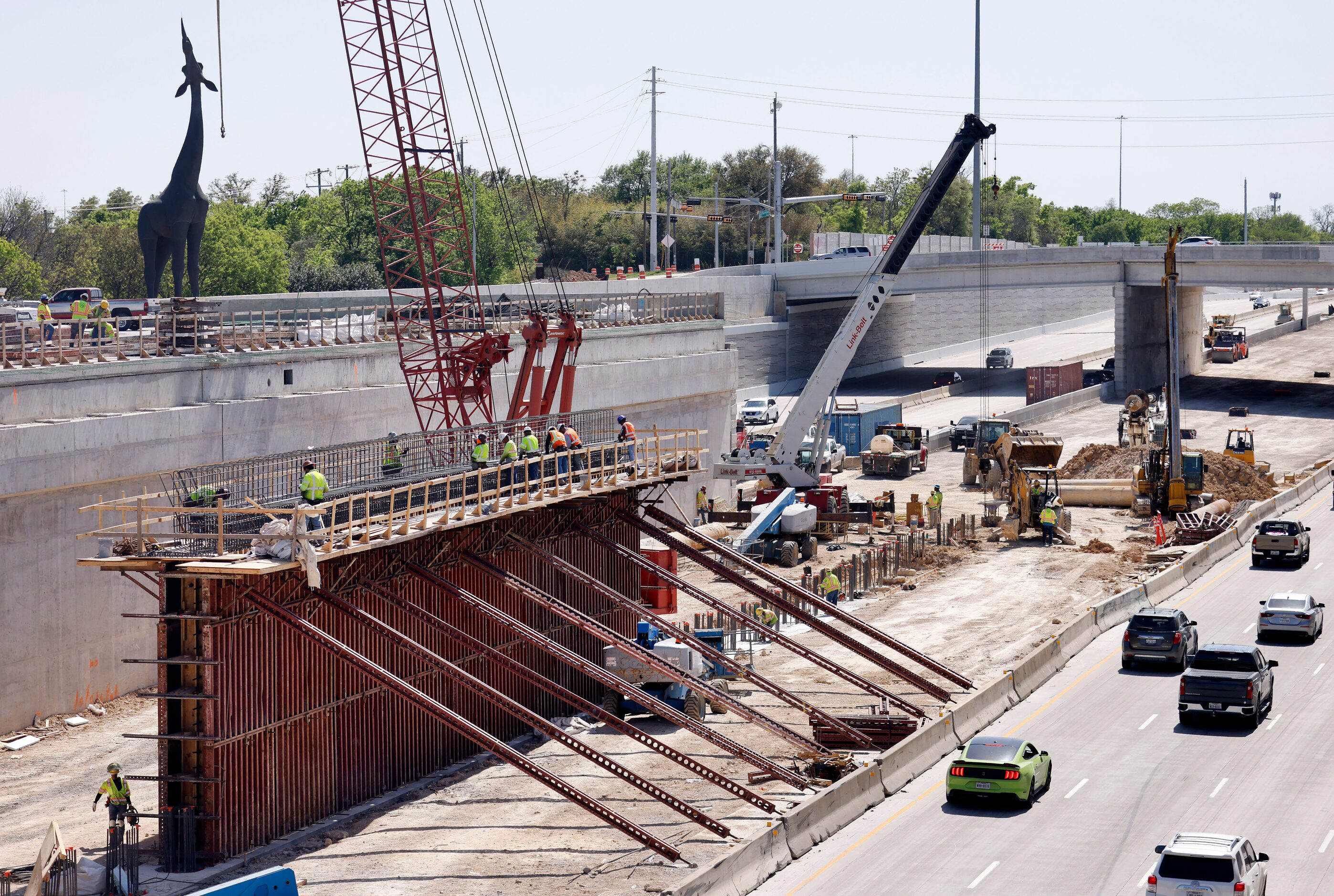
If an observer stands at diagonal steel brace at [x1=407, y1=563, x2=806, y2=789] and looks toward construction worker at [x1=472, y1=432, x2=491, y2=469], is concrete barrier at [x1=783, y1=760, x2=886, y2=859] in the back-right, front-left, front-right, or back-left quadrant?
back-right

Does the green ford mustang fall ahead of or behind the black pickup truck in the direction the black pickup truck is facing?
behind

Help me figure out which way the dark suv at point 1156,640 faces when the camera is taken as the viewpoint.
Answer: facing away from the viewer and to the right of the viewer

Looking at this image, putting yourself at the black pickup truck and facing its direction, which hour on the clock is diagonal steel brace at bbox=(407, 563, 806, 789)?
The diagonal steel brace is roughly at 8 o'clock from the black pickup truck.

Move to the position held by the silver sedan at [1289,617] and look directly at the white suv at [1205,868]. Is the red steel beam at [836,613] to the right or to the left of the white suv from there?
right

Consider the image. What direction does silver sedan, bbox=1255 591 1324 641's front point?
away from the camera

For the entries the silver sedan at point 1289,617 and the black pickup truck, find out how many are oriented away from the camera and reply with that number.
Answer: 2

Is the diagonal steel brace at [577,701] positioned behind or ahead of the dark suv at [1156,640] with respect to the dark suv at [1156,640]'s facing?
behind

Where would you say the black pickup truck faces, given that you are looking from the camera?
facing away from the viewer

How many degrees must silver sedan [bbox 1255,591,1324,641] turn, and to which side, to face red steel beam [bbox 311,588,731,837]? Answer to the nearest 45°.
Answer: approximately 135° to its left
